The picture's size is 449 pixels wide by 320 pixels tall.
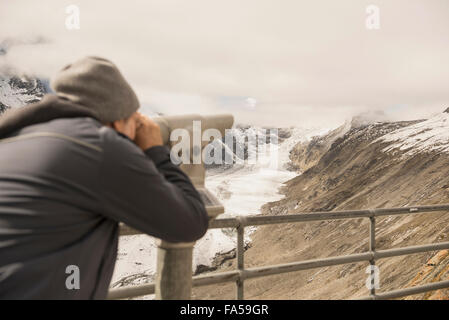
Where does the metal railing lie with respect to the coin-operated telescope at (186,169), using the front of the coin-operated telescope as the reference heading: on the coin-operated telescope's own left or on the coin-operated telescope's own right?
on the coin-operated telescope's own left

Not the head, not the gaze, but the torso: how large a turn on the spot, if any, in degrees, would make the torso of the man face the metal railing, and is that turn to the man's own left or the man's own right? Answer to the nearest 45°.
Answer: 0° — they already face it

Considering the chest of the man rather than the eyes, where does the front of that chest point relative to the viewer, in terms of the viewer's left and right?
facing away from the viewer and to the right of the viewer

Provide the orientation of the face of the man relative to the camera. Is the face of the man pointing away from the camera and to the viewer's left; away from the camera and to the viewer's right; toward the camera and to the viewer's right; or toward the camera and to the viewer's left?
away from the camera and to the viewer's right

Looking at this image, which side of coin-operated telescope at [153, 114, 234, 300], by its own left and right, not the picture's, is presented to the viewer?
right
